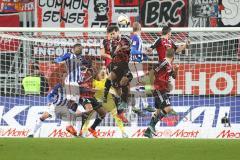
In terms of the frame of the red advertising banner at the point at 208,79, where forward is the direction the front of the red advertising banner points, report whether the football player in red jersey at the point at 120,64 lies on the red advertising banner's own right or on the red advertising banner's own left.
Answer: on the red advertising banner's own right

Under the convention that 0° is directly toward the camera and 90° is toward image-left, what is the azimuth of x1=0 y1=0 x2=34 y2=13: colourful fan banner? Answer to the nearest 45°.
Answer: approximately 0°

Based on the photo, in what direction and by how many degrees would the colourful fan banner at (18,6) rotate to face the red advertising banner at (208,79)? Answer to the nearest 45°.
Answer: approximately 45° to its left

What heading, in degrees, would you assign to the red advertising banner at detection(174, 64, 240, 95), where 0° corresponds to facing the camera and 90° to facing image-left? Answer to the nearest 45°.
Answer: approximately 0°

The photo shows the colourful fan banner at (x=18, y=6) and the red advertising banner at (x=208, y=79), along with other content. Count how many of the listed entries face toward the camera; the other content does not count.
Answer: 2

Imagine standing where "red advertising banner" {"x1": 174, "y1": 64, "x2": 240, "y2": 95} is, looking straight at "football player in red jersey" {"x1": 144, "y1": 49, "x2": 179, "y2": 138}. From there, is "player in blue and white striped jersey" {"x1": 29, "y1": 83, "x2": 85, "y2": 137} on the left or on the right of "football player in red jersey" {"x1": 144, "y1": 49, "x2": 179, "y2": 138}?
right

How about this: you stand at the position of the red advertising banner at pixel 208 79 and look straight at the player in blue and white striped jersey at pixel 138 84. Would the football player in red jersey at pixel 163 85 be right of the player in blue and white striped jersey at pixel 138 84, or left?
left
